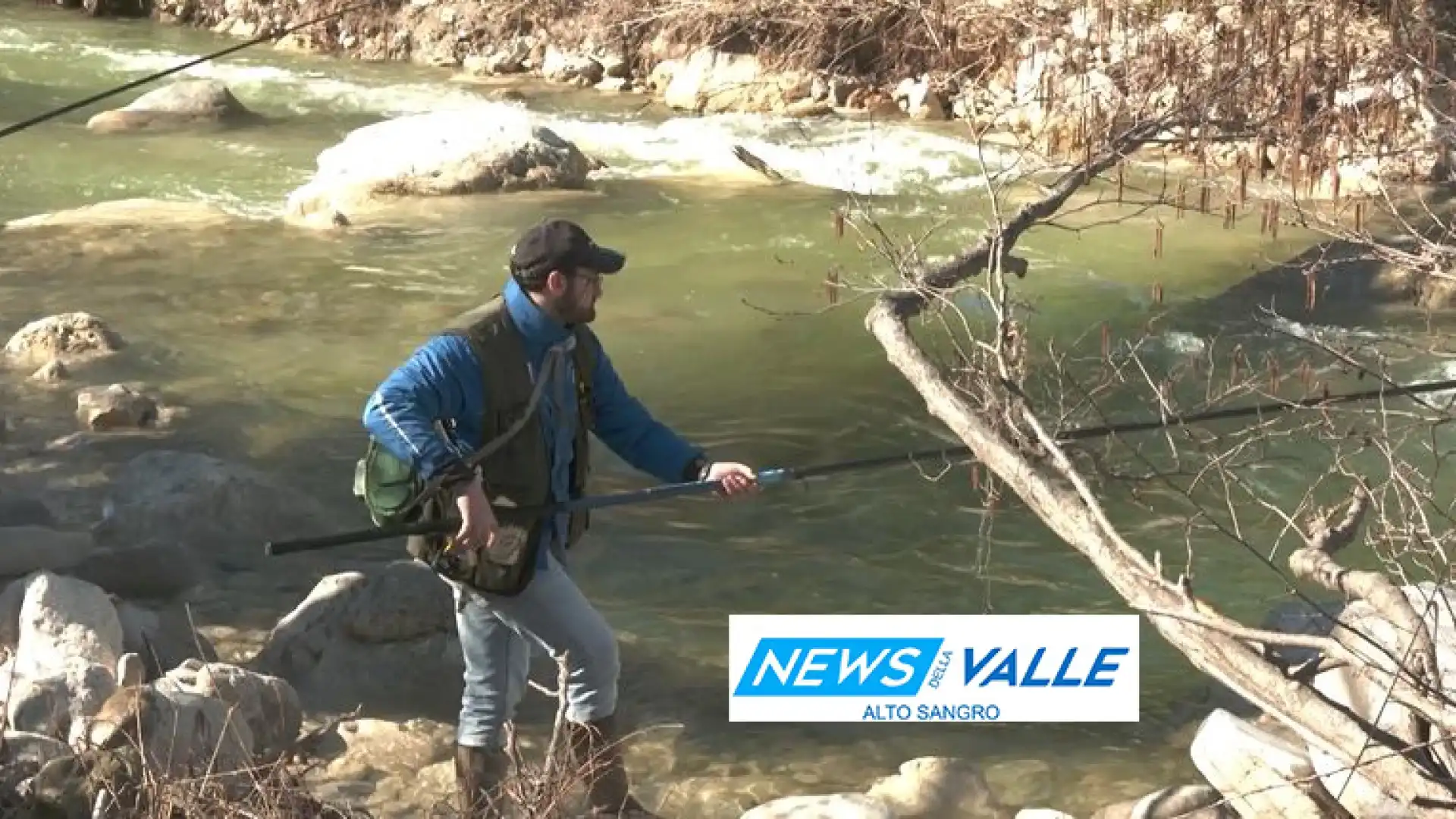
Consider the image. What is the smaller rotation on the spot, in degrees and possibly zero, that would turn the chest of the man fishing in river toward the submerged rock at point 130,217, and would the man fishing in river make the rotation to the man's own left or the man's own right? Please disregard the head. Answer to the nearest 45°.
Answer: approximately 135° to the man's own left

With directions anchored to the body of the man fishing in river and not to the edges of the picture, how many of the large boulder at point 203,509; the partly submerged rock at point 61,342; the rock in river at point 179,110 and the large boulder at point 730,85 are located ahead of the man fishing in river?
0

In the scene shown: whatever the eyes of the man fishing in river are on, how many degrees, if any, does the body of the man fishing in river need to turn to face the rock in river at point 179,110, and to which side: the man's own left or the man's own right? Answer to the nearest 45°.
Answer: approximately 135° to the man's own left

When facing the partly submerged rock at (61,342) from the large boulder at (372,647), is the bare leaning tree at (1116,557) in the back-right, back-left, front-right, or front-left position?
back-right

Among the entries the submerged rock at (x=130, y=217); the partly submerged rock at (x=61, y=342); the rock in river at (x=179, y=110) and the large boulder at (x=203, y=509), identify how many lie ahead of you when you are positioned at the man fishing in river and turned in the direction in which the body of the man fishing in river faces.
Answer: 0

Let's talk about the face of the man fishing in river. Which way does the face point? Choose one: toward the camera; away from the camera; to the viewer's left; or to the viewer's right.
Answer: to the viewer's right

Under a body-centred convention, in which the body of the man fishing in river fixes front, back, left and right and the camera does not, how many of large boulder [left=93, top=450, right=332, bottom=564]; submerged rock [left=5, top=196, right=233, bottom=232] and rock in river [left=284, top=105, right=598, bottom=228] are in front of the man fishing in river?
0

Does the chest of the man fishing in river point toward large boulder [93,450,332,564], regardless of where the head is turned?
no

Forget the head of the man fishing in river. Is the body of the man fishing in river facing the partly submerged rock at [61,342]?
no

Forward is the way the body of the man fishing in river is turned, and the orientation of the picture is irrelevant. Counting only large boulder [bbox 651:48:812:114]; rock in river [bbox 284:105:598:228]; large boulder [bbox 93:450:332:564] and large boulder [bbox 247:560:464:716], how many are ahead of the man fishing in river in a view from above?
0

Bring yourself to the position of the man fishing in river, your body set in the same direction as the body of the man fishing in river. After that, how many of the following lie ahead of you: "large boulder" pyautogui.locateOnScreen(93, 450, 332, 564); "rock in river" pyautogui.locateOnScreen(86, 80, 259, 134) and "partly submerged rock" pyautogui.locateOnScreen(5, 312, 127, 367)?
0

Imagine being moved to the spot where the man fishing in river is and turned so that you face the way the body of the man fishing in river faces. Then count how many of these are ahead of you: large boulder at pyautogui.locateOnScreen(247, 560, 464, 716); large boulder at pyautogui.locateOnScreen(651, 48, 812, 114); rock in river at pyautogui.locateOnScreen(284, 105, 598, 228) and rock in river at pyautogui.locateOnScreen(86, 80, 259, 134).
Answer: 0

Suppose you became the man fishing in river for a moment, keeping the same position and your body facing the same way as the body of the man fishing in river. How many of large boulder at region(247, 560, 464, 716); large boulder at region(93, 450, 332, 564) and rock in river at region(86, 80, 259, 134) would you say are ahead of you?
0

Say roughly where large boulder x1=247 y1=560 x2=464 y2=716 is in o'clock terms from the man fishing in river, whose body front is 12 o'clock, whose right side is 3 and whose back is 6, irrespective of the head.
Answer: The large boulder is roughly at 7 o'clock from the man fishing in river.

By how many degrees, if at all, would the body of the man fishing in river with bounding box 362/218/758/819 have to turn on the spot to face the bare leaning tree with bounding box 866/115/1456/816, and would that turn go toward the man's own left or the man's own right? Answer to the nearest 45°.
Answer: approximately 45° to the man's own left

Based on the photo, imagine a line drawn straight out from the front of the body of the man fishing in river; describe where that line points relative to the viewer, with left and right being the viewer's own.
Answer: facing the viewer and to the right of the viewer

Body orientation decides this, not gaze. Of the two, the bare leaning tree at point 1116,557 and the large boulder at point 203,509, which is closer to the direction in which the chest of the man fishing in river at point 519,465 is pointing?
the bare leaning tree
